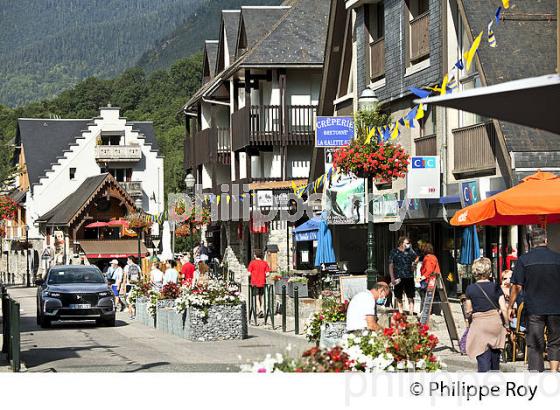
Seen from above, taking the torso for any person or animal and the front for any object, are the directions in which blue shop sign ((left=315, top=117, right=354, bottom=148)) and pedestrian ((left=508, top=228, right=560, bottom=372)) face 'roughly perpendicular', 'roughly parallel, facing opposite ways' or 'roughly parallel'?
roughly parallel, facing opposite ways

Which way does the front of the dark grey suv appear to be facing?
toward the camera

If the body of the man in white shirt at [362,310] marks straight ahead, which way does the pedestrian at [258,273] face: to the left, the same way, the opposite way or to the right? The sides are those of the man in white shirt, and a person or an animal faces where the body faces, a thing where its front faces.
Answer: to the left

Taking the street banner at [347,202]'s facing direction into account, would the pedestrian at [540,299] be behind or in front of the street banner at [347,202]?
in front

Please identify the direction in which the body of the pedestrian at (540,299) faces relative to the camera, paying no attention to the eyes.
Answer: away from the camera
